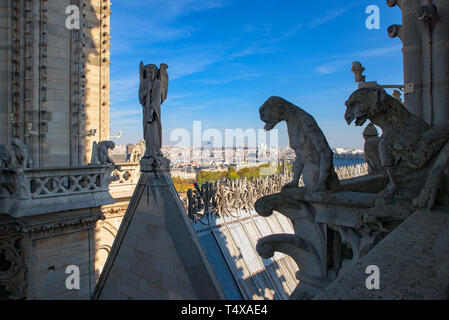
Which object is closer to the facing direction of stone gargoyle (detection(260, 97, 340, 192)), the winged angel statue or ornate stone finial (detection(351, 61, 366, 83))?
the winged angel statue

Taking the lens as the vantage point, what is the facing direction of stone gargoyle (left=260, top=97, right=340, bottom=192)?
facing to the left of the viewer

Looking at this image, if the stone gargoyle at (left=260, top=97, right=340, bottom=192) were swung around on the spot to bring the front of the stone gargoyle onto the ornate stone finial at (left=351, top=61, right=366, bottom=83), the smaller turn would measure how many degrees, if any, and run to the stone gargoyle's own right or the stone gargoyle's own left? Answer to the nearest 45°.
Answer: approximately 90° to the stone gargoyle's own right
